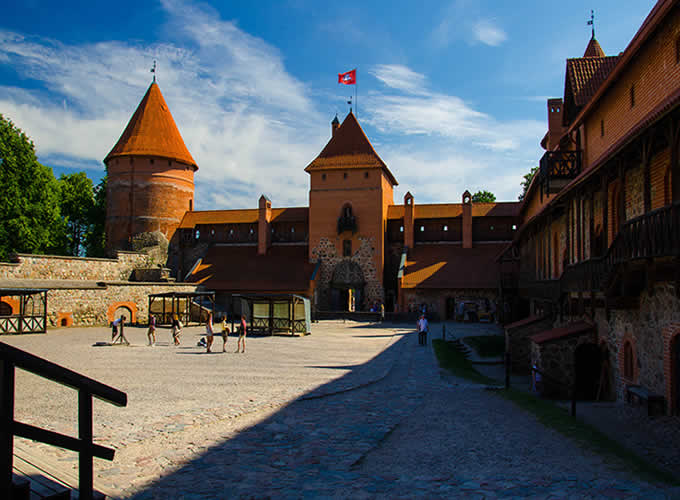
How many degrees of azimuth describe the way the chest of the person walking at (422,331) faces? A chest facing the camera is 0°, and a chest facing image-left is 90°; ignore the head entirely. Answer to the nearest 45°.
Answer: approximately 0°

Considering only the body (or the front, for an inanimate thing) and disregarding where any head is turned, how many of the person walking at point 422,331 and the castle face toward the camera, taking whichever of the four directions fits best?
2

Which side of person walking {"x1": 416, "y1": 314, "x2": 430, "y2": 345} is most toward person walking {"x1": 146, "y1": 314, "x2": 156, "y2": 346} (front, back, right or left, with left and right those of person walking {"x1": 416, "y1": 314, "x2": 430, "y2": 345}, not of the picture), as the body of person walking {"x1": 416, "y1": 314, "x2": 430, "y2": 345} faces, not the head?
right

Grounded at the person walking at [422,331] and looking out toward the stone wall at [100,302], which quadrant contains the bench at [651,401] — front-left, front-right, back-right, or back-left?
back-left

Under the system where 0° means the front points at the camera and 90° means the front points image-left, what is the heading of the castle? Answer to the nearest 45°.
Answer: approximately 0°

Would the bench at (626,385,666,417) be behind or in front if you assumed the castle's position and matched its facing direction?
in front

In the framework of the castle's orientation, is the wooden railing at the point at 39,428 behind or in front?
in front

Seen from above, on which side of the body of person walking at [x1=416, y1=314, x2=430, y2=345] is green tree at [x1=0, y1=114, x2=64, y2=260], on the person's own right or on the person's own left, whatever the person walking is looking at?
on the person's own right
